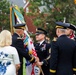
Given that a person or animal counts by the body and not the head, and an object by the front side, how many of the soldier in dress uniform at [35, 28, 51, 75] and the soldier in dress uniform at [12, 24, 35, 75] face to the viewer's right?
1

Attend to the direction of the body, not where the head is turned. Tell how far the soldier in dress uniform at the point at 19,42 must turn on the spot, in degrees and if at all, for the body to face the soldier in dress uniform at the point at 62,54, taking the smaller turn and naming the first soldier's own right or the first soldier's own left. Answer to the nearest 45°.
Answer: approximately 45° to the first soldier's own right

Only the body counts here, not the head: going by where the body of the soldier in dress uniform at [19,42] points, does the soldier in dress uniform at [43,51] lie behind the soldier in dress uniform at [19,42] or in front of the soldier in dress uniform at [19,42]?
in front

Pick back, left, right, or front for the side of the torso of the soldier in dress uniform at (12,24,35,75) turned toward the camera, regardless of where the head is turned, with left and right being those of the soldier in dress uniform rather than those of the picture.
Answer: right

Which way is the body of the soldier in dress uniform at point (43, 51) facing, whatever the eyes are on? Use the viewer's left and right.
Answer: facing the viewer and to the left of the viewer
